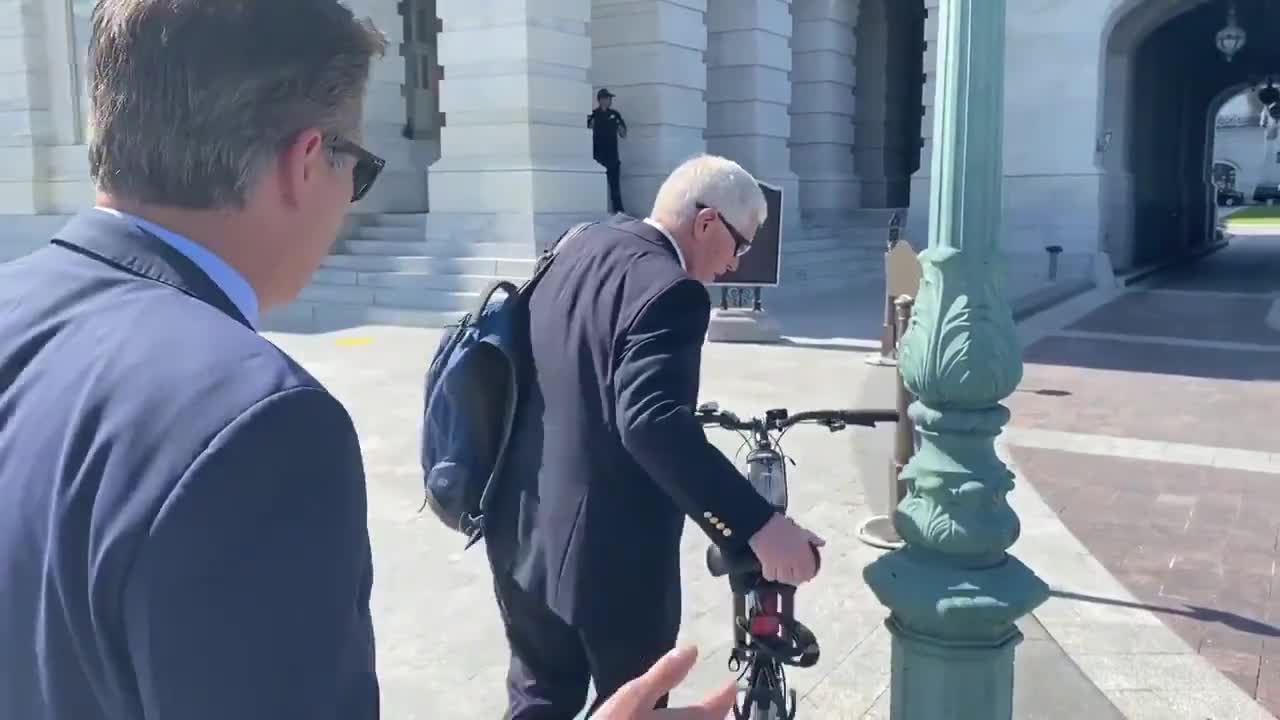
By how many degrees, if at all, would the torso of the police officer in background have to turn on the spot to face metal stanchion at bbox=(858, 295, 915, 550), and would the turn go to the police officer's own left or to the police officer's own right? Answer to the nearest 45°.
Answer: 0° — they already face it

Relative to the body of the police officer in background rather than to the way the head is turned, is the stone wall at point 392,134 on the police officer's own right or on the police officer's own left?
on the police officer's own right

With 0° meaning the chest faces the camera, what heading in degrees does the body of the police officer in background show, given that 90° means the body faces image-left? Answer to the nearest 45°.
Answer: approximately 0°

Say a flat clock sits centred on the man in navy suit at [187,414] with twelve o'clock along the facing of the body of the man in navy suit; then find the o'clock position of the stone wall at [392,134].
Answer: The stone wall is roughly at 11 o'clock from the man in navy suit.

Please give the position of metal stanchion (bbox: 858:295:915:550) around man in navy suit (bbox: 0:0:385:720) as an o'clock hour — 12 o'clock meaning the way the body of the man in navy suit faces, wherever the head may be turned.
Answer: The metal stanchion is roughly at 12 o'clock from the man in navy suit.

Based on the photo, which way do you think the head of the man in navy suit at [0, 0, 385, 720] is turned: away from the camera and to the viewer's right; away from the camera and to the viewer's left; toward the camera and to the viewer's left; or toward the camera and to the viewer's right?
away from the camera and to the viewer's right

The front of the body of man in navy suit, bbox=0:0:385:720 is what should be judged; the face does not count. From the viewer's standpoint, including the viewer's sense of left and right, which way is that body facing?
facing away from the viewer and to the right of the viewer

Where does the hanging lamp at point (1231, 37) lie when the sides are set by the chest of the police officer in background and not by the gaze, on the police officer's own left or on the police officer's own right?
on the police officer's own left

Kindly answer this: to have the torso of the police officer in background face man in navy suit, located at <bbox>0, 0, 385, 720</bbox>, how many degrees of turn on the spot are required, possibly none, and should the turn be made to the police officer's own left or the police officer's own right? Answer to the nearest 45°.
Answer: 0° — they already face them

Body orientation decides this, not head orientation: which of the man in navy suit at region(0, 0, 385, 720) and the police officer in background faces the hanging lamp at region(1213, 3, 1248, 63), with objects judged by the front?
the man in navy suit

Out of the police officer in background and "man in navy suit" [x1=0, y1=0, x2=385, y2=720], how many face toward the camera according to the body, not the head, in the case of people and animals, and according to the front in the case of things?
1

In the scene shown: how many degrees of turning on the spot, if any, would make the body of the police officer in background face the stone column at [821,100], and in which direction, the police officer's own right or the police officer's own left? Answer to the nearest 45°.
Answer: approximately 135° to the police officer's own left
